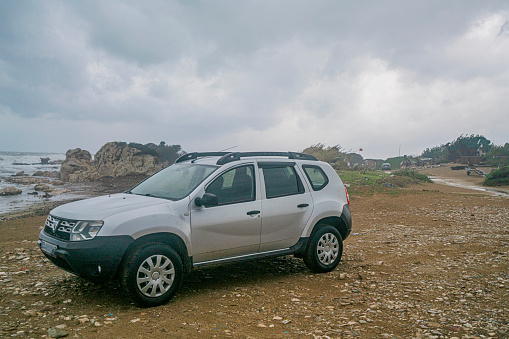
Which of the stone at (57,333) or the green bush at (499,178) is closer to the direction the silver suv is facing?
the stone

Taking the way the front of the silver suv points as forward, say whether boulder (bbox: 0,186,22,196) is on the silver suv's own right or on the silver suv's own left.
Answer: on the silver suv's own right

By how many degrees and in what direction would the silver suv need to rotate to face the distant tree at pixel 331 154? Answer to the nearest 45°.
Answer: approximately 180°

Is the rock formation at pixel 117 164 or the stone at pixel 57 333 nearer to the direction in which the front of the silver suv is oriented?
the stone

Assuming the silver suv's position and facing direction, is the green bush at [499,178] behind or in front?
behind

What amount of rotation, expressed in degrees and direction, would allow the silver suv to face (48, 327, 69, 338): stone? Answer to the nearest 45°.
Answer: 0° — it already faces it

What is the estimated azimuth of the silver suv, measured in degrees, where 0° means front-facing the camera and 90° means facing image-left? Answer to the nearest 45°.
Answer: approximately 45°

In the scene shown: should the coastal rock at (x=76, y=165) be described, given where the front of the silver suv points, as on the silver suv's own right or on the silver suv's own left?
on the silver suv's own right
